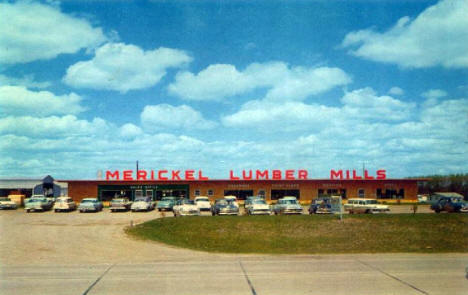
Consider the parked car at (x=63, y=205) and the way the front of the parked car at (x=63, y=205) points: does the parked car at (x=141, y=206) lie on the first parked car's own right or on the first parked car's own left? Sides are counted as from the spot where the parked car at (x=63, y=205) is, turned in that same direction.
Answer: on the first parked car's own left

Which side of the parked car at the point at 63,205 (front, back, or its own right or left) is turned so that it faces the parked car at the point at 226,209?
left

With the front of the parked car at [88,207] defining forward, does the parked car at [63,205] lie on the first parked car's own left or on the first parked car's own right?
on the first parked car's own right

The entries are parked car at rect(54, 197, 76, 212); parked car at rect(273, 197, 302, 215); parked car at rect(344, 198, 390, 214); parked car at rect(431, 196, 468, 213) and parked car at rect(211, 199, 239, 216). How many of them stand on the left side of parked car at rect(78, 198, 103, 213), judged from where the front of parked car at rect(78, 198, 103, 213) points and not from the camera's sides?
4

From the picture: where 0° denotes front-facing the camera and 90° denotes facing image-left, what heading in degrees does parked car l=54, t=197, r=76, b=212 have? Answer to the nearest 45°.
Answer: approximately 45°

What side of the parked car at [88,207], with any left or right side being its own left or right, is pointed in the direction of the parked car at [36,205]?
right
